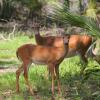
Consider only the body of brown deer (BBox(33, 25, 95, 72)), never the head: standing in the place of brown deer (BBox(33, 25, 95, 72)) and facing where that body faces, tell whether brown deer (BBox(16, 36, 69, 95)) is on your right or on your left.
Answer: on your left

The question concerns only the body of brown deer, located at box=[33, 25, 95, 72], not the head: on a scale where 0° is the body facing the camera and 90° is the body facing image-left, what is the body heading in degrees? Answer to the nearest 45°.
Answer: approximately 90°

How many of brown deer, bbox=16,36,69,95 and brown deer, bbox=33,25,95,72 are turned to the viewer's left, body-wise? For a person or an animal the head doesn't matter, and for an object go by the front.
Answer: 1

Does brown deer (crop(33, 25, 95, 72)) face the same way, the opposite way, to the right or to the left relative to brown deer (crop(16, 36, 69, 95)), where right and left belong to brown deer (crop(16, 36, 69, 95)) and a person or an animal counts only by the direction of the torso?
the opposite way

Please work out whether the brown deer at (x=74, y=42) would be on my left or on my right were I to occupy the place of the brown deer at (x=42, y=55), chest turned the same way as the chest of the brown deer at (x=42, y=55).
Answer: on my left

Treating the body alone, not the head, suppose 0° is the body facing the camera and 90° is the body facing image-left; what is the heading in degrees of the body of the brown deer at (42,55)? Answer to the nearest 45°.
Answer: approximately 270°
